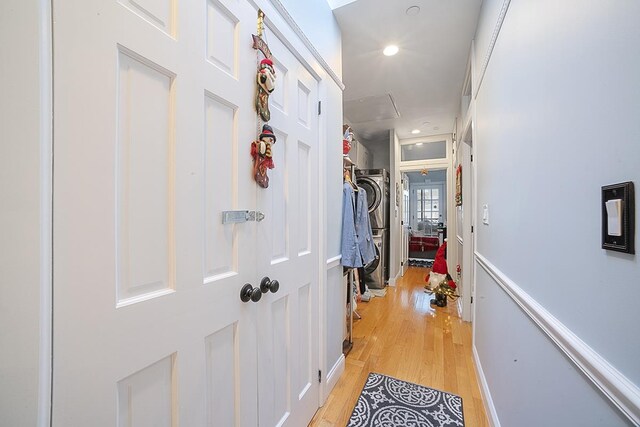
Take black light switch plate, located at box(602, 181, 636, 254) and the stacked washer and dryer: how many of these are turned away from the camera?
0

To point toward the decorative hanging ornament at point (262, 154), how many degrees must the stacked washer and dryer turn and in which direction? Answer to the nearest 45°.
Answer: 0° — it already faces it

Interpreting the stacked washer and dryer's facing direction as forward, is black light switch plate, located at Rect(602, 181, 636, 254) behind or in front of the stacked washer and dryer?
in front

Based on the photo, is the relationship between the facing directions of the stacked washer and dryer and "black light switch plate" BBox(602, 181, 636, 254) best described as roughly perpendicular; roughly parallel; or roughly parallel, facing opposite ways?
roughly perpendicular

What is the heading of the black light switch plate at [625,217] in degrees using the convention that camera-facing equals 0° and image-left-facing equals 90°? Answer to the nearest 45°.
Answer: approximately 45°

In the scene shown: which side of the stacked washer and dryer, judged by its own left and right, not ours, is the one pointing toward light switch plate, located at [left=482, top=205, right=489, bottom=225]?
front

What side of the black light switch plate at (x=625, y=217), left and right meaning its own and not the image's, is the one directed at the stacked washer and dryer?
right

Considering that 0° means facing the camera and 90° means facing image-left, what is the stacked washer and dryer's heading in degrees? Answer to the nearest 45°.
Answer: approximately 0°

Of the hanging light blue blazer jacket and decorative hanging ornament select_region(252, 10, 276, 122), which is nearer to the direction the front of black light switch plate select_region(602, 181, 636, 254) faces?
the decorative hanging ornament

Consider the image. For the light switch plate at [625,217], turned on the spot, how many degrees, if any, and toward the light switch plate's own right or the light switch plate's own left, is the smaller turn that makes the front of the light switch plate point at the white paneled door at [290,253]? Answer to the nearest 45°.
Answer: approximately 45° to the light switch plate's own right

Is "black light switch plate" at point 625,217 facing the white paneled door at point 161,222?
yes
